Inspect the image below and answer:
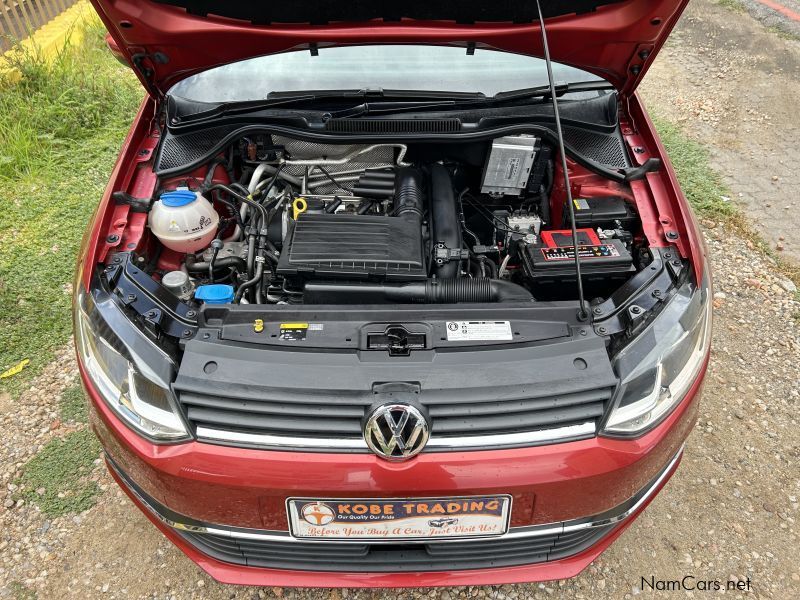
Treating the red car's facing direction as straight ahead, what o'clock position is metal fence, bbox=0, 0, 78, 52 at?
The metal fence is roughly at 5 o'clock from the red car.

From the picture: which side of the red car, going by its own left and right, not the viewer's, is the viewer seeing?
front
